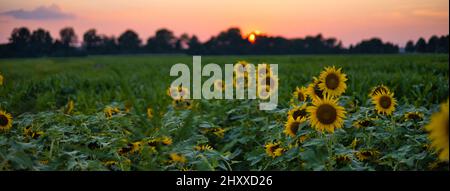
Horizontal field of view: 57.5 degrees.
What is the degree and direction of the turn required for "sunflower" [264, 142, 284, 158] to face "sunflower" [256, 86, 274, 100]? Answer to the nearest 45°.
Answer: approximately 180°

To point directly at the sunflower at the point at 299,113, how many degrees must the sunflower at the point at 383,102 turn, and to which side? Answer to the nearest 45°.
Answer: approximately 45° to its right

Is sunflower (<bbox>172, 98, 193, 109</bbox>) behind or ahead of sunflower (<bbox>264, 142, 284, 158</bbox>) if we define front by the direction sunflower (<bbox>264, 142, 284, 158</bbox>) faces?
behind

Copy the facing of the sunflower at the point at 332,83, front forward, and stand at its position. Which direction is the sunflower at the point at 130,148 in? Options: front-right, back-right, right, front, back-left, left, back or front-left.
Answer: front-right

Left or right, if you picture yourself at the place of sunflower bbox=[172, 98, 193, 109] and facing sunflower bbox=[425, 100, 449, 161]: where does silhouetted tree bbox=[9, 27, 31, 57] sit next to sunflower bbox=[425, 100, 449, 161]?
right

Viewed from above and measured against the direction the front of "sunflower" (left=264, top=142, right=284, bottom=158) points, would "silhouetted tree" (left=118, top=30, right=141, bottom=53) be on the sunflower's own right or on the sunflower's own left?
on the sunflower's own right

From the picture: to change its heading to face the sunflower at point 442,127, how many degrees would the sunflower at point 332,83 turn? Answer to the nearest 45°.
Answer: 0° — it already faces it

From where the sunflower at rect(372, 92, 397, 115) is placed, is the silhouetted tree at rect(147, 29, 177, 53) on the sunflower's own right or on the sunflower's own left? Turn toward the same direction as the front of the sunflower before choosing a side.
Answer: on the sunflower's own right

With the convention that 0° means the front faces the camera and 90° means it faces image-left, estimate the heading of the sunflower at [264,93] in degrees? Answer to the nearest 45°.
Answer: approximately 0°
